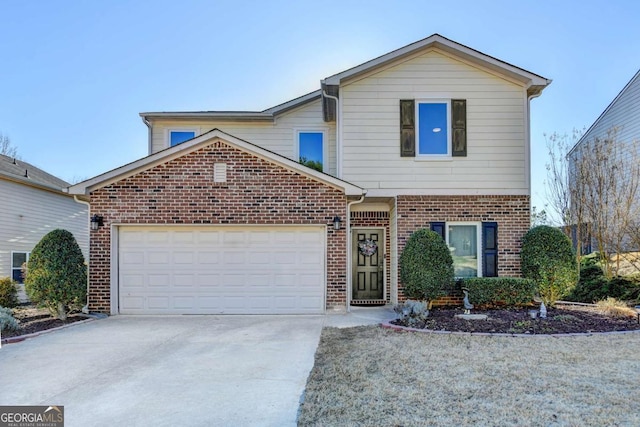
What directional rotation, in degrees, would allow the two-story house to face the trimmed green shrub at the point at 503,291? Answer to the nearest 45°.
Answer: approximately 90° to its left

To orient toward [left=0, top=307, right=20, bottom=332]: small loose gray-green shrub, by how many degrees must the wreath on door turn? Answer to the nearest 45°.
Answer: approximately 45° to its right

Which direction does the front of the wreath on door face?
toward the camera

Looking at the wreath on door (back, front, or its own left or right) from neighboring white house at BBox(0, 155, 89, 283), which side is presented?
right

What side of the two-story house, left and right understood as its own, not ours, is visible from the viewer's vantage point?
front

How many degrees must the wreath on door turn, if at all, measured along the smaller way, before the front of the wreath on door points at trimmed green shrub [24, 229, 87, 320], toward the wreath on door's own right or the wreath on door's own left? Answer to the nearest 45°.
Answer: approximately 45° to the wreath on door's own right

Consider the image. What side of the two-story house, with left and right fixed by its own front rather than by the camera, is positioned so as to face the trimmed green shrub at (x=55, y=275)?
right

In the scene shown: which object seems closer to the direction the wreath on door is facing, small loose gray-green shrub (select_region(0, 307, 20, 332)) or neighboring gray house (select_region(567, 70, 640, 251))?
the small loose gray-green shrub
